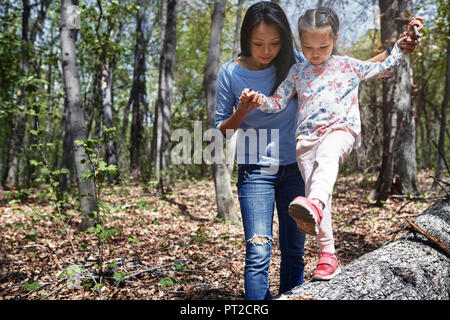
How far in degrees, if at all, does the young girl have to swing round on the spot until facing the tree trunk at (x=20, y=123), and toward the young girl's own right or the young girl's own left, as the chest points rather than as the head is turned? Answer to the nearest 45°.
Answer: approximately 90° to the young girl's own right

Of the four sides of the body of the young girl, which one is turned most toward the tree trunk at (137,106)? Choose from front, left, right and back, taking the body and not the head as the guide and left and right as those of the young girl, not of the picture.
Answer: right

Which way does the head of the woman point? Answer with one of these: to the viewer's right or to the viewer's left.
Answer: to the viewer's right

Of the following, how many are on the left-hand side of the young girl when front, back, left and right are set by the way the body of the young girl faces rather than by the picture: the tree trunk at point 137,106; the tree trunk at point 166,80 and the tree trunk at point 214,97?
0

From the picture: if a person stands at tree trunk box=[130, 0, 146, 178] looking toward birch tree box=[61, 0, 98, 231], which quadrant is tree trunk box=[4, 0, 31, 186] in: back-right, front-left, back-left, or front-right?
front-right

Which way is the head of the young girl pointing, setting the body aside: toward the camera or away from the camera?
toward the camera

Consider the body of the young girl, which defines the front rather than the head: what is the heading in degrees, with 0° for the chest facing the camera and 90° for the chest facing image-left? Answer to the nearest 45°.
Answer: approximately 45°

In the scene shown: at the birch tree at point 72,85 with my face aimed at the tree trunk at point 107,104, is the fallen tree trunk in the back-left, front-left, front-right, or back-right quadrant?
back-right

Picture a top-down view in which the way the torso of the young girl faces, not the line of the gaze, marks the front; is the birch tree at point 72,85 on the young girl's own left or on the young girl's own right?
on the young girl's own right

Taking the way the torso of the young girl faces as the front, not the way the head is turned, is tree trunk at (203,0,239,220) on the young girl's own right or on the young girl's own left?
on the young girl's own right

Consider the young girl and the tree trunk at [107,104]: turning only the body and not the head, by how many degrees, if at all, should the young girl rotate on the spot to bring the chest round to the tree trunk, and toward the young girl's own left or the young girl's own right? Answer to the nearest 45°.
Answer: approximately 90° to the young girl's own right

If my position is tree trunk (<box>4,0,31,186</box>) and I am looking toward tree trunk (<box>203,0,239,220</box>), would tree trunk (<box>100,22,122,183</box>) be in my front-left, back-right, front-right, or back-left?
front-left
